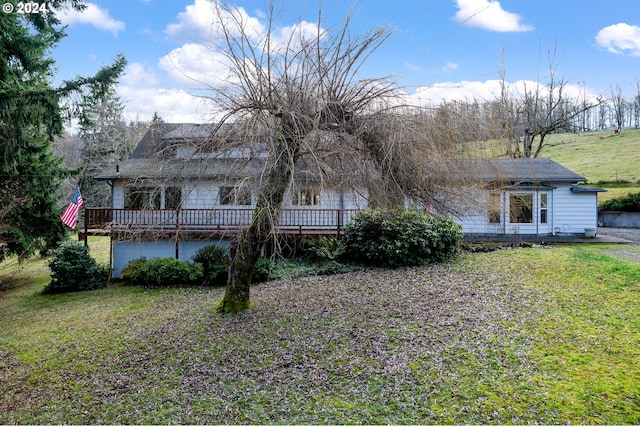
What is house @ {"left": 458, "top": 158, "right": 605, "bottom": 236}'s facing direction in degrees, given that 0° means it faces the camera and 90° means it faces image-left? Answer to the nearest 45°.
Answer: approximately 0°

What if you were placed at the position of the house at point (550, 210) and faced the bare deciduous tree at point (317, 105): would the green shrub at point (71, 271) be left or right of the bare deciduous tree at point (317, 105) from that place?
right

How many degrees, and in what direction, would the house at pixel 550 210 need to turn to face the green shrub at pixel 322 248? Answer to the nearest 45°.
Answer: approximately 45° to its right

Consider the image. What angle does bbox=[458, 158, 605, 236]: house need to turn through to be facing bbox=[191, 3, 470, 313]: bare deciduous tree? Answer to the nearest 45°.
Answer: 0° — it already faces it

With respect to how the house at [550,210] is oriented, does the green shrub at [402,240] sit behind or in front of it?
in front

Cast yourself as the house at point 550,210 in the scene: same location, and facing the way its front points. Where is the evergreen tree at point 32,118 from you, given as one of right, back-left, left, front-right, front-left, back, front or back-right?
front-right

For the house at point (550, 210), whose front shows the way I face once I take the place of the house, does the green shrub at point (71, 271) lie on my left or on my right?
on my right

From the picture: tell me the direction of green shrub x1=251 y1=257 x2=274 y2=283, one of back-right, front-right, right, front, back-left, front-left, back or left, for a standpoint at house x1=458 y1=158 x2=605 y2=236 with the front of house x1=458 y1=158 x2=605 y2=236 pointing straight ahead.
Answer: front-right
